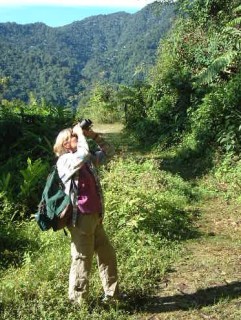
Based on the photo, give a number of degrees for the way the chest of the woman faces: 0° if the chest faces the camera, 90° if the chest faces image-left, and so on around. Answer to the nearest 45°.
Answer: approximately 315°
